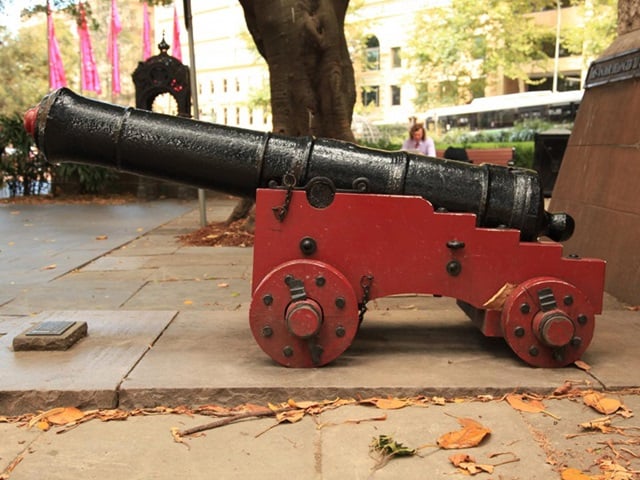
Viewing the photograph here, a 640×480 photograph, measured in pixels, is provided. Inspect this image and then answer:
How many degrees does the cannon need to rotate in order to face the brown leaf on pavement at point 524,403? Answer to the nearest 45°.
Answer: approximately 135° to its left

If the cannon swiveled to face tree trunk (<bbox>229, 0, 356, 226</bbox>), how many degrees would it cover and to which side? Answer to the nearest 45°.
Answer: approximately 90° to its right

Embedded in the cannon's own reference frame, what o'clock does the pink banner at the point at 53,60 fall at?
The pink banner is roughly at 2 o'clock from the cannon.

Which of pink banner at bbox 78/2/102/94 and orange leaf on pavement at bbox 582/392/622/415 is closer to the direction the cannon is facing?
the pink banner

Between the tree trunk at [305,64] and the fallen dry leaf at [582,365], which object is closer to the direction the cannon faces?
the tree trunk

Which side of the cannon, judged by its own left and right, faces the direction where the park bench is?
right

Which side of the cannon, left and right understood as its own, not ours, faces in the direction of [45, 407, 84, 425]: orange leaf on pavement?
front

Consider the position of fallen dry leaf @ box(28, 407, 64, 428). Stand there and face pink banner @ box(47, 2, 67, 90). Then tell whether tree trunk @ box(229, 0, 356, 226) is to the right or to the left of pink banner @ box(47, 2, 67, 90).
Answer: right

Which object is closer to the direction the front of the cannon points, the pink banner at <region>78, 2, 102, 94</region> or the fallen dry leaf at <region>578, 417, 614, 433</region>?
the pink banner

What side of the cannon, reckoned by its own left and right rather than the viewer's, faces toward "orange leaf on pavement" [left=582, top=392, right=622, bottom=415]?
back

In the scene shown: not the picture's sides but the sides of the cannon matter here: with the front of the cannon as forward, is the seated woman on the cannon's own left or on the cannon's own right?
on the cannon's own right

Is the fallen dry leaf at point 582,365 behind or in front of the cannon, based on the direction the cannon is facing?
behind

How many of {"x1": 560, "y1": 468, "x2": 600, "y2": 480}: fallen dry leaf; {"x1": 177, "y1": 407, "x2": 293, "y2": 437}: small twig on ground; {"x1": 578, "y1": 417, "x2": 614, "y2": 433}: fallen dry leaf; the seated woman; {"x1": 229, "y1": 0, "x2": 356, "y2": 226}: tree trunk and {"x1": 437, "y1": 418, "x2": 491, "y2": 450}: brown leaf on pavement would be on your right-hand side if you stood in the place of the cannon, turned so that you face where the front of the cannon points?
2

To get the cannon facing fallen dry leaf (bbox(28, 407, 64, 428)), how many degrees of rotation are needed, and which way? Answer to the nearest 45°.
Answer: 0° — it already faces it

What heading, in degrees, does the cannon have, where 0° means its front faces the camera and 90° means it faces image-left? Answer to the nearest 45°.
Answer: approximately 90°

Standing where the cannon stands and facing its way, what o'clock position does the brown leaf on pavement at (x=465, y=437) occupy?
The brown leaf on pavement is roughly at 8 o'clock from the cannon.

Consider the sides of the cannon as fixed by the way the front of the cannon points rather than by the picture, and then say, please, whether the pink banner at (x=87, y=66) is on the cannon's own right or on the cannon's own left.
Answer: on the cannon's own right
